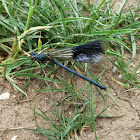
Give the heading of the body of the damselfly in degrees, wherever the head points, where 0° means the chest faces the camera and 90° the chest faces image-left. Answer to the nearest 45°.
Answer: approximately 90°
